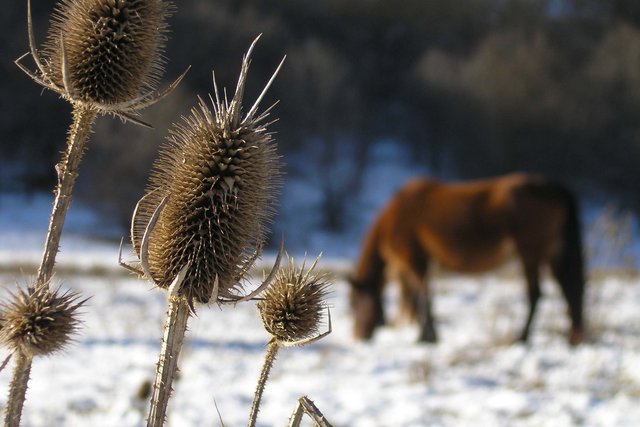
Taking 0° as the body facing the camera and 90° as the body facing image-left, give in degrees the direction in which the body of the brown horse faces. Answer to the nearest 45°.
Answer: approximately 90°

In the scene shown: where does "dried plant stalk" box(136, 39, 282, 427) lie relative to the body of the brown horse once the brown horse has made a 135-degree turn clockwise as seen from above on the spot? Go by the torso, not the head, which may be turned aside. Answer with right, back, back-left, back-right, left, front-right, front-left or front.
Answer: back-right

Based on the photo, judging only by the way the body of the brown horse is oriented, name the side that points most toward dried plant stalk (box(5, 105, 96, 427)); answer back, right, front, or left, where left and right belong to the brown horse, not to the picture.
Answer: left

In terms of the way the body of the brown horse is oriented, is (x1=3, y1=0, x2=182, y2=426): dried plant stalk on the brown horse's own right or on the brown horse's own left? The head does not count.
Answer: on the brown horse's own left
